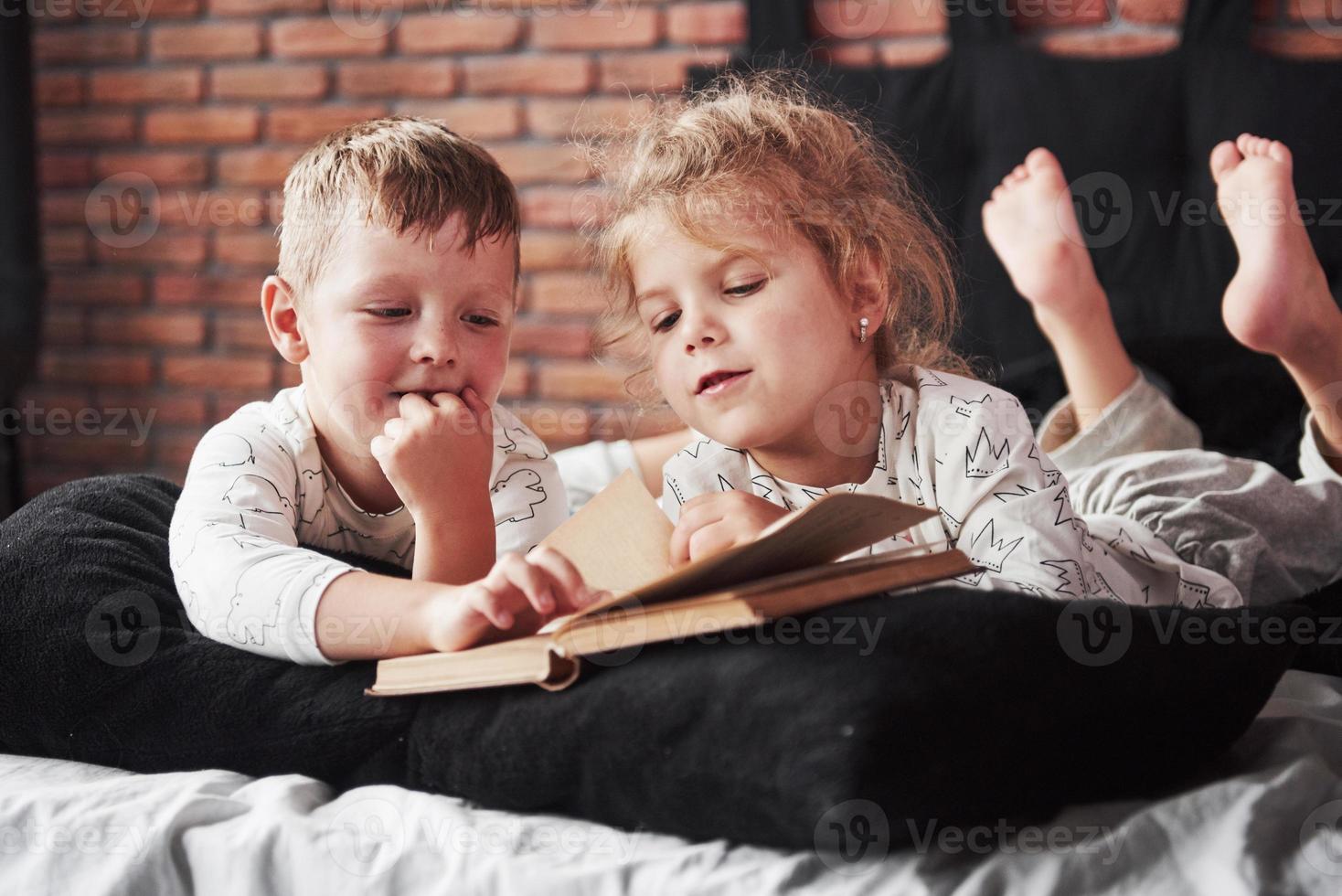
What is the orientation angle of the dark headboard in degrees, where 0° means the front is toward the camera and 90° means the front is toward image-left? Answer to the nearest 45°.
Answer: approximately 0°

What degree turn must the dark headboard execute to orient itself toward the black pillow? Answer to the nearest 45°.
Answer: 0° — it already faces it

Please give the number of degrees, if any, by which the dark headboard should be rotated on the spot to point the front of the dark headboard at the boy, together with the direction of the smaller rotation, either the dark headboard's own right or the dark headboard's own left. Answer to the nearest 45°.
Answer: approximately 45° to the dark headboard's own right
